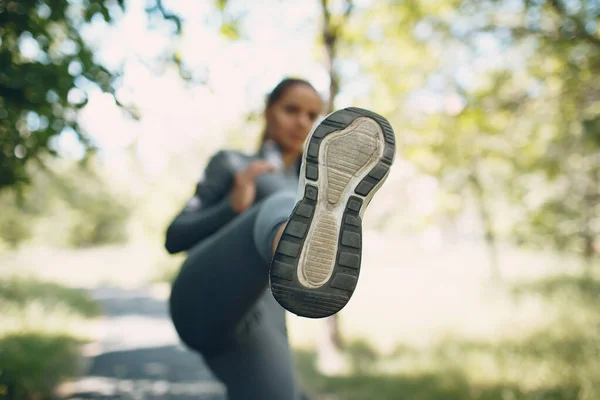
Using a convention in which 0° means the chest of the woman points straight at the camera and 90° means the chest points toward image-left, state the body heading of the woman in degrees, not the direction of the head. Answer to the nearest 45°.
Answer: approximately 315°

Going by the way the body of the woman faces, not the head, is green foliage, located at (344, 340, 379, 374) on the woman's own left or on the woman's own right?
on the woman's own left
